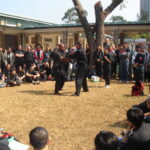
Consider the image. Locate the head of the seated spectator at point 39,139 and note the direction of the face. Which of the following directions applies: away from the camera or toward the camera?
away from the camera

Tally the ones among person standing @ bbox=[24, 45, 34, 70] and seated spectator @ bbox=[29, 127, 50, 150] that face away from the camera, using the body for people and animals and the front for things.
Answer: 1

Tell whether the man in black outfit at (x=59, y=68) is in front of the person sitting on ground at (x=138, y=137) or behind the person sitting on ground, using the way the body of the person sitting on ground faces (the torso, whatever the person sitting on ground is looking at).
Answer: in front

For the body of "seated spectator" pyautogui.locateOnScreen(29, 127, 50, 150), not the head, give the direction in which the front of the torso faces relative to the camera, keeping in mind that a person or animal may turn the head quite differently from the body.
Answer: away from the camera

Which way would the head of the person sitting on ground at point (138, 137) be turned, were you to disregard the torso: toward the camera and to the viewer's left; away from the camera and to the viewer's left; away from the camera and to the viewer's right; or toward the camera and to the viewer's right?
away from the camera and to the viewer's left

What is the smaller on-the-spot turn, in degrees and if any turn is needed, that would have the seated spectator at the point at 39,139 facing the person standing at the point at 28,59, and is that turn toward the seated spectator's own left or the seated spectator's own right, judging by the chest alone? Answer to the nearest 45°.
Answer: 0° — they already face them

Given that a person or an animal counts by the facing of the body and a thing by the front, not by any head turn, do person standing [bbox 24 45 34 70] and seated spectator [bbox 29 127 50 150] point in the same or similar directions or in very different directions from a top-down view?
very different directions

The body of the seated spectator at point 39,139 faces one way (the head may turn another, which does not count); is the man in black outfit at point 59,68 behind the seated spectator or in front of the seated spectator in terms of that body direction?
in front

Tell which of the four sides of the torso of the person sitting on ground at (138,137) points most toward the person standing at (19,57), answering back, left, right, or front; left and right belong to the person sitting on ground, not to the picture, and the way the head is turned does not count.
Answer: front

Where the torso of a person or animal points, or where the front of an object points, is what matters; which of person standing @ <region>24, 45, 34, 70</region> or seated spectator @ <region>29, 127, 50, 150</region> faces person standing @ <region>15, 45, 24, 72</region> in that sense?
the seated spectator

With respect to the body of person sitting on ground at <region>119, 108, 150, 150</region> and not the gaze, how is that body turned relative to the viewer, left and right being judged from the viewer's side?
facing away from the viewer and to the left of the viewer
